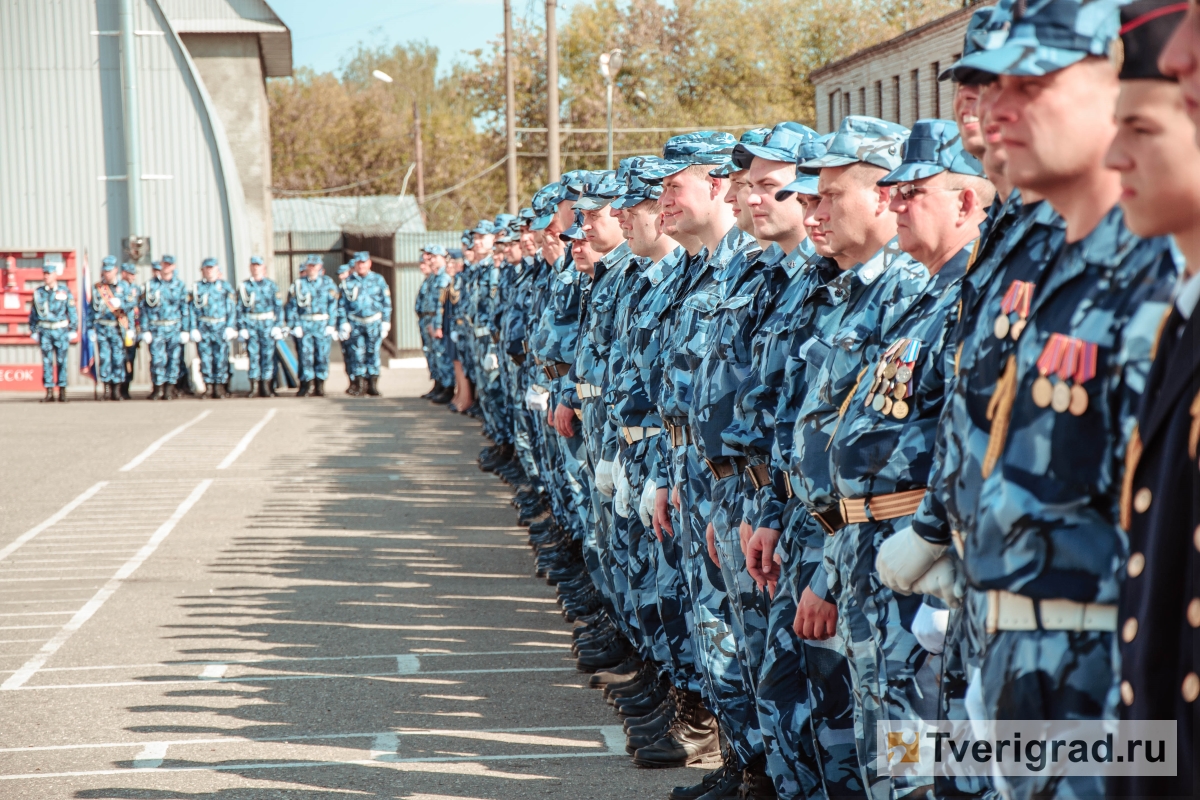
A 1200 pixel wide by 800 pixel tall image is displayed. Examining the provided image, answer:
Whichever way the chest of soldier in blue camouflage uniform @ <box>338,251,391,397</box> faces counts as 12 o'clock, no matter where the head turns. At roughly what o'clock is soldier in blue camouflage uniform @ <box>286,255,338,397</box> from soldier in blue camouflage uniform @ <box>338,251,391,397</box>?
soldier in blue camouflage uniform @ <box>286,255,338,397</box> is roughly at 3 o'clock from soldier in blue camouflage uniform @ <box>338,251,391,397</box>.

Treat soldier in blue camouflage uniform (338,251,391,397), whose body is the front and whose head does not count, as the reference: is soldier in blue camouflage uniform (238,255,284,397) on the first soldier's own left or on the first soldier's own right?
on the first soldier's own right

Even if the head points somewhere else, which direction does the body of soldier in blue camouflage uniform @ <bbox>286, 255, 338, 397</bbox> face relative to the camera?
toward the camera

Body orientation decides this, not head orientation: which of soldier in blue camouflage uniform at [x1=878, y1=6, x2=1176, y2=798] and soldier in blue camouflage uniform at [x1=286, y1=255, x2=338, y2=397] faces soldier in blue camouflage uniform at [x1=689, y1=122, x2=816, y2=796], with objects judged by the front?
soldier in blue camouflage uniform at [x1=286, y1=255, x2=338, y2=397]

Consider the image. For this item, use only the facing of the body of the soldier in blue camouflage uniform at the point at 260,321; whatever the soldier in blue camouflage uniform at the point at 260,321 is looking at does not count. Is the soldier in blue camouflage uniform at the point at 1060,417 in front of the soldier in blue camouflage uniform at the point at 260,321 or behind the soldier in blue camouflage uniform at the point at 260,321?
in front

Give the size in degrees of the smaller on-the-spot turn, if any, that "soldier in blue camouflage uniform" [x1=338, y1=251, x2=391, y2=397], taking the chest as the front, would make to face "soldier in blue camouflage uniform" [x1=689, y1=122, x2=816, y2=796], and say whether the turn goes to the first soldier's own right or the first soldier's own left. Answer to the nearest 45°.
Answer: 0° — they already face them

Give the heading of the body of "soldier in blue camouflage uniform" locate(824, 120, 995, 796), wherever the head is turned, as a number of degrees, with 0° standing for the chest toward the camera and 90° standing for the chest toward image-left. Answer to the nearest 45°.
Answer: approximately 45°

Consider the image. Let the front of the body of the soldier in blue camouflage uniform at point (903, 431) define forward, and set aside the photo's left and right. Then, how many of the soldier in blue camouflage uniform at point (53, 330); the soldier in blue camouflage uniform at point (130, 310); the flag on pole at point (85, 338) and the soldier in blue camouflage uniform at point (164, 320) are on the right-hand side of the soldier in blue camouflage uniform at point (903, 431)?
4

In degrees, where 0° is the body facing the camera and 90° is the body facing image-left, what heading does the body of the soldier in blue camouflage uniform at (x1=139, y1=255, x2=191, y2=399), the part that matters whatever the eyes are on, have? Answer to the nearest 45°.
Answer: approximately 0°

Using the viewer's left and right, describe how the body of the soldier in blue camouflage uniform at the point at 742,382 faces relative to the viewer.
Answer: facing the viewer and to the left of the viewer

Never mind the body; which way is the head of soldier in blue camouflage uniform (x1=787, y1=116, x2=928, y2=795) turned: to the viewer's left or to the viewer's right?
to the viewer's left

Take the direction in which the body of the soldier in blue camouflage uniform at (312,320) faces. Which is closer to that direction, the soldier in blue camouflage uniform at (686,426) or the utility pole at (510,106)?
the soldier in blue camouflage uniform

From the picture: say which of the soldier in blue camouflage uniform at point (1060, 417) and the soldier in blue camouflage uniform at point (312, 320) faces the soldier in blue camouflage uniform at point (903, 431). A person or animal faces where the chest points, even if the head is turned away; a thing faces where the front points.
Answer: the soldier in blue camouflage uniform at point (312, 320)

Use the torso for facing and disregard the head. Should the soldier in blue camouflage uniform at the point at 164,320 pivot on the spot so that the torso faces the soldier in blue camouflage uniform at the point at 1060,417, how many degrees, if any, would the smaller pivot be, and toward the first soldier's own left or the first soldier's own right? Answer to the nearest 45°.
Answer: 0° — they already face them

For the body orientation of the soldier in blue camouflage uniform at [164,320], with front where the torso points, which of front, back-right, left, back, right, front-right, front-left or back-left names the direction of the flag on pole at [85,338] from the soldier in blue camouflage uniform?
back-right

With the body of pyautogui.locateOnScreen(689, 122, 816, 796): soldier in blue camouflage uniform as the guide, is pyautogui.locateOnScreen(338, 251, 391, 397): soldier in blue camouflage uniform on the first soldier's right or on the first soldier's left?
on the first soldier's right
